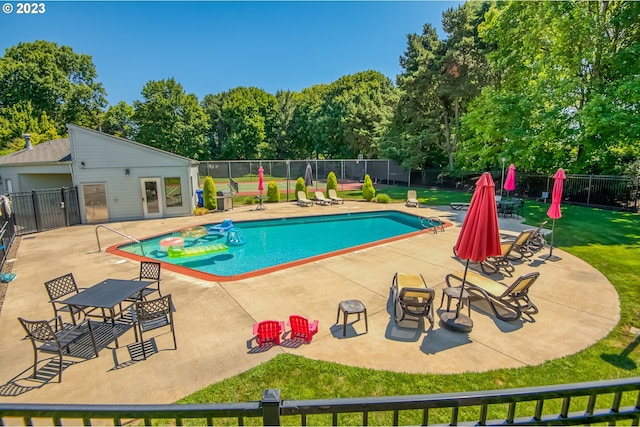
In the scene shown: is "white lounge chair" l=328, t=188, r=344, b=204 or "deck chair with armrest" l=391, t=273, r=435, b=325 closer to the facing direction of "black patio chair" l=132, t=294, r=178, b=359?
the white lounge chair

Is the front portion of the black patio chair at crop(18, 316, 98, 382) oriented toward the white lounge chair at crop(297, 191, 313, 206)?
yes

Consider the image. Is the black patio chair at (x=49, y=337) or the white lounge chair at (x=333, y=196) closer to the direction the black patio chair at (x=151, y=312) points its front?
the black patio chair

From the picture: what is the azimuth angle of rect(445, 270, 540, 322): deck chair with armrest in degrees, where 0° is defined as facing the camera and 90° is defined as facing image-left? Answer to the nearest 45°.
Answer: approximately 135°

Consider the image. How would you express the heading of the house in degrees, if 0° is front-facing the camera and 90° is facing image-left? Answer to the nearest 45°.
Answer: approximately 0°

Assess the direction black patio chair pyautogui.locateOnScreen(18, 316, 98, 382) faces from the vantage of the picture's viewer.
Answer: facing away from the viewer and to the right of the viewer

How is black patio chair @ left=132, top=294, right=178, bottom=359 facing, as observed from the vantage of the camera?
facing away from the viewer and to the left of the viewer

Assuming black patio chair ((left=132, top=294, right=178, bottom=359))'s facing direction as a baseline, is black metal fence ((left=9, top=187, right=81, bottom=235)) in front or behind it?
in front

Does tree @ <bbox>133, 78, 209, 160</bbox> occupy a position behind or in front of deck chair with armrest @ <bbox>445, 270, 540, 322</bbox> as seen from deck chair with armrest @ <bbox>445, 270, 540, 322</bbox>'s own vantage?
in front
